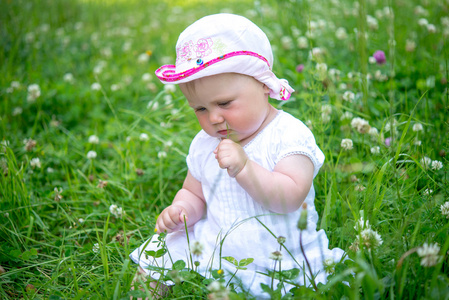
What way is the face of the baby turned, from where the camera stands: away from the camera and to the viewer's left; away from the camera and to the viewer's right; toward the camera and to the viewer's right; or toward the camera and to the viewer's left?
toward the camera and to the viewer's left

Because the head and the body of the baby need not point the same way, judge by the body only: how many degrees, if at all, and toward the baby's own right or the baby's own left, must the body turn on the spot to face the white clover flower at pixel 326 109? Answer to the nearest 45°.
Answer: approximately 180°

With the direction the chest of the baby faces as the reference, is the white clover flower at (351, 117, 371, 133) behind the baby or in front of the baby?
behind

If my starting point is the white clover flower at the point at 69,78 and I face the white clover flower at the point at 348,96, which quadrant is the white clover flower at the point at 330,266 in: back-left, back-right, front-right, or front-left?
front-right

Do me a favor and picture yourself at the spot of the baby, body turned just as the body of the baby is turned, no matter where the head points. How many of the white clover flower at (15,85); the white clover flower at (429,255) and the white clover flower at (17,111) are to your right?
2

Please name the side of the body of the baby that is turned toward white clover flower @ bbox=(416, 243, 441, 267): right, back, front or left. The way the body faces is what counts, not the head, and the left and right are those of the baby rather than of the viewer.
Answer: left

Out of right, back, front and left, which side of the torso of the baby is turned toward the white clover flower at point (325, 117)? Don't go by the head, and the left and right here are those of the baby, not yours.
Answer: back

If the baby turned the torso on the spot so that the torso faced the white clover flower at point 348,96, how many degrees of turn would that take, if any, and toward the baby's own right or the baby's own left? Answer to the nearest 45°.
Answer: approximately 180°

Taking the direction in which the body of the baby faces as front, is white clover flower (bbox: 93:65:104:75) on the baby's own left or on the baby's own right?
on the baby's own right

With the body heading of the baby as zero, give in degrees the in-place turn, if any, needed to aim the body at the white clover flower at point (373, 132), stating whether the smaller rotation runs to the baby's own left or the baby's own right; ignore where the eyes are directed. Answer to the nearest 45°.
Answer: approximately 180°

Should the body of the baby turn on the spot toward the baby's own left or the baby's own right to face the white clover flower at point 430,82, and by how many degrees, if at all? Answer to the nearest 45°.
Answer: approximately 180°

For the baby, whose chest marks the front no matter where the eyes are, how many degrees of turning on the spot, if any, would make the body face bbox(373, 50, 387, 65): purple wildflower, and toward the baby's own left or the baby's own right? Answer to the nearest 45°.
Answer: approximately 180°

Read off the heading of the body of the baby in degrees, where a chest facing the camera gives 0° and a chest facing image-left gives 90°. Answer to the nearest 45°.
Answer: approximately 45°
